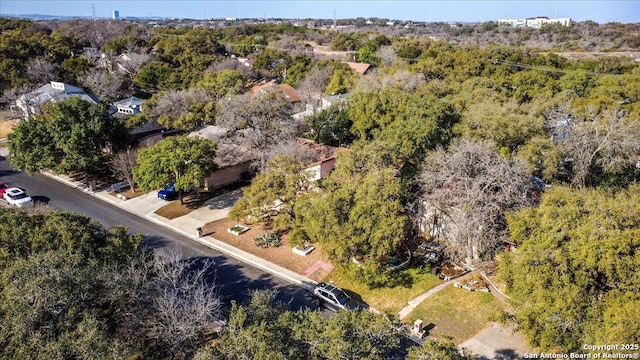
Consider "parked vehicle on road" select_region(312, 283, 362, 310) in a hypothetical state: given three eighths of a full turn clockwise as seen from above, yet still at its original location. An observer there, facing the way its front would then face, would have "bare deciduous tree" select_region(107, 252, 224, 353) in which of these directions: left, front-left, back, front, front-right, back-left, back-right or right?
front-left

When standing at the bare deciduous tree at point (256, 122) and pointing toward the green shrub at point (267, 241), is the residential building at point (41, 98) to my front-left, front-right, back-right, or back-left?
back-right

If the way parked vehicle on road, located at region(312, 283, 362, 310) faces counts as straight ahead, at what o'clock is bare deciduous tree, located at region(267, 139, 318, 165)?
The bare deciduous tree is roughly at 7 o'clock from the parked vehicle on road.

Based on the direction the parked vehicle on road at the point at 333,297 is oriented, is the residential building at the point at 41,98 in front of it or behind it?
behind

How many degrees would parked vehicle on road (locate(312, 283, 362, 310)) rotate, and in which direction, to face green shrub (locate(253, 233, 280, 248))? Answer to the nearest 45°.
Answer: approximately 180°

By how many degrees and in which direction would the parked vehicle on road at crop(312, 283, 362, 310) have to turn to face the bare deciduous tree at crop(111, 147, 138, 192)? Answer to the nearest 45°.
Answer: approximately 180°

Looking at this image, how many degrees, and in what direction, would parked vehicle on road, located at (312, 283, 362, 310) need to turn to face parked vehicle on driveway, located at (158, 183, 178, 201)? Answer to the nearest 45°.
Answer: approximately 180°

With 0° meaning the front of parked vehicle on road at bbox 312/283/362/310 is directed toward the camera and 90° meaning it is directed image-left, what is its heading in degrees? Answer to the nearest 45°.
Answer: approximately 315°
